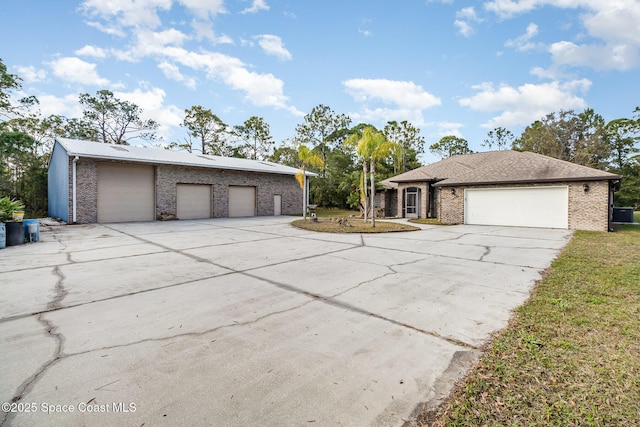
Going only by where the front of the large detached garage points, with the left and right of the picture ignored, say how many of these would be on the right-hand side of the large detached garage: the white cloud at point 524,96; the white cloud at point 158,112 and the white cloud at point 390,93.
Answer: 0

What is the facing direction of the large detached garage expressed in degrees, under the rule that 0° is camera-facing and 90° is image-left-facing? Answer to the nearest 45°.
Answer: approximately 315°

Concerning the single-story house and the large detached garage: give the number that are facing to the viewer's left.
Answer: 0

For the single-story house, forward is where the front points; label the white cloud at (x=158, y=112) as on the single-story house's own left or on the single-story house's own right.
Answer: on the single-story house's own right

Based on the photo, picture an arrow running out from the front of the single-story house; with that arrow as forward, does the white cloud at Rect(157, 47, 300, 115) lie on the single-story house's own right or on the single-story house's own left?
on the single-story house's own right

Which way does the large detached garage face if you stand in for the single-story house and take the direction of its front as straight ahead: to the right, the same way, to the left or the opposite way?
to the left

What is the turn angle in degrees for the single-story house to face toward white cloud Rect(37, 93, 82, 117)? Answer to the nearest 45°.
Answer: approximately 90° to its right

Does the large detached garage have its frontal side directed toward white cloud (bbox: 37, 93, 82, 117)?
no

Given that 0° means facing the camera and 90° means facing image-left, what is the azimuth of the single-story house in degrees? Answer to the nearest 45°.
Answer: approximately 0°
